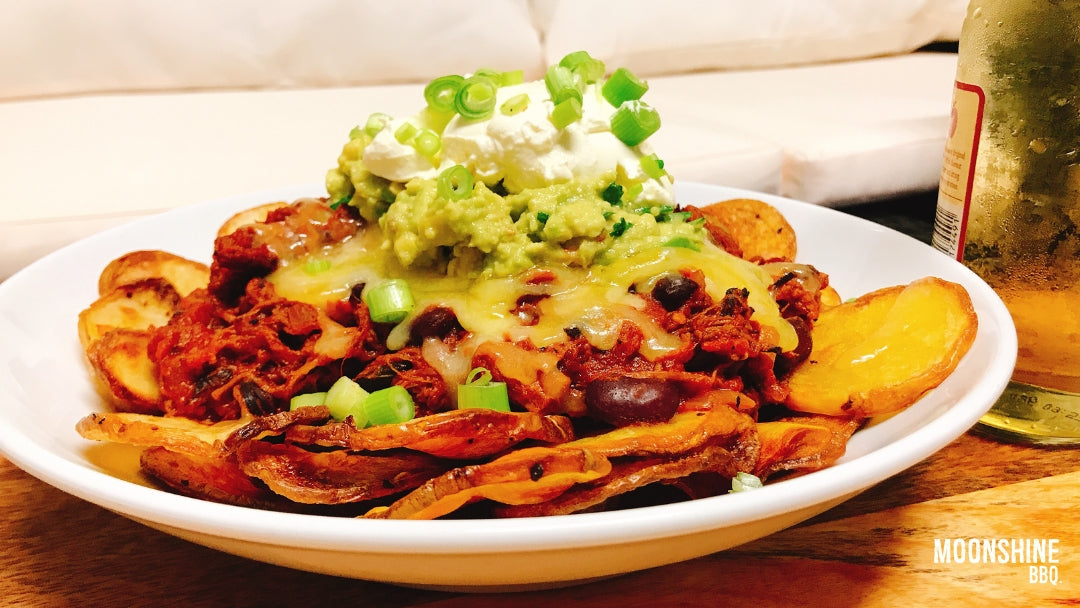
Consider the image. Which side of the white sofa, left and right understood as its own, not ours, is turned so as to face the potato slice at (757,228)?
front

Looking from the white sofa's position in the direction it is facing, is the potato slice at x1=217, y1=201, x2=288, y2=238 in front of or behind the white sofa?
in front

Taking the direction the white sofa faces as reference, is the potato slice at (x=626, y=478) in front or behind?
in front

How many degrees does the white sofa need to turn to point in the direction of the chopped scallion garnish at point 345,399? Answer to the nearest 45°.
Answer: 0° — it already faces it

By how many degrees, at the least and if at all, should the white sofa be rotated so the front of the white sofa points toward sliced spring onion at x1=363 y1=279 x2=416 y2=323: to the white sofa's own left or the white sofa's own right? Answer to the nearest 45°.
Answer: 0° — it already faces it

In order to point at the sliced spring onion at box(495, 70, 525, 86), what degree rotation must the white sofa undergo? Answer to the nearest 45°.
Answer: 0° — it already faces it

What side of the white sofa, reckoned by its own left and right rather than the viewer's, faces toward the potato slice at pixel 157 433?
front

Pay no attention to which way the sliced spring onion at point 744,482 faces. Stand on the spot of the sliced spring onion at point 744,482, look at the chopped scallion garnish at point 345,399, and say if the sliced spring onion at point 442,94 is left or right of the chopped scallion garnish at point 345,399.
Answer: right

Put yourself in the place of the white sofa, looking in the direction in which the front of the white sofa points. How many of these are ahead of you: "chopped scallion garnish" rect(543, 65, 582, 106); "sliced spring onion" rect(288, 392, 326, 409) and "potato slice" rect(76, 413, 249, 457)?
3

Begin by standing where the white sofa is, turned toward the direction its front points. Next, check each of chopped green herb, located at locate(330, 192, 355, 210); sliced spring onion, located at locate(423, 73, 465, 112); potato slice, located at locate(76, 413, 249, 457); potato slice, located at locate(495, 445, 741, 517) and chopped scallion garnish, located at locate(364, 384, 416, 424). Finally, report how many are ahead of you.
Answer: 5

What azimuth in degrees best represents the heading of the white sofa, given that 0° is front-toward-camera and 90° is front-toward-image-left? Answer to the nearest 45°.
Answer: approximately 0°

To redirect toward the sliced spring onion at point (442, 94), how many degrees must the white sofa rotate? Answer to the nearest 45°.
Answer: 0° — it already faces it

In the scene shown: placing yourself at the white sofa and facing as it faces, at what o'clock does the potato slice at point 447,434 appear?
The potato slice is roughly at 12 o'clock from the white sofa.
